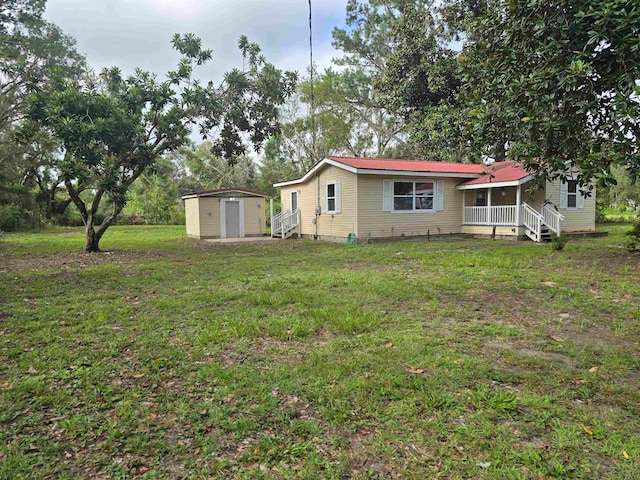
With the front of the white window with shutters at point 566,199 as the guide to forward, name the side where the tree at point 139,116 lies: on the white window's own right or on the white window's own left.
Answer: on the white window's own right

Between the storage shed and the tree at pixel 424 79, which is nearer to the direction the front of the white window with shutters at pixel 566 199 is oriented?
the storage shed

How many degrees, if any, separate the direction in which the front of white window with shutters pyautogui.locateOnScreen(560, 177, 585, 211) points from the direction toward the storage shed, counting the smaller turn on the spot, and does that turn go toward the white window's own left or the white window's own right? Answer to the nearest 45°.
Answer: approximately 90° to the white window's own right

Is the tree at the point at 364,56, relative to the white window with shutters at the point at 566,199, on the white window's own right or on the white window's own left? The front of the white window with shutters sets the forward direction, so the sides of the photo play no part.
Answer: on the white window's own right

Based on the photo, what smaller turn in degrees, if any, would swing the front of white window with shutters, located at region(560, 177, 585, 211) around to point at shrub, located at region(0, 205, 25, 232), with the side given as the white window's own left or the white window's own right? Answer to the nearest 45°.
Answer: approximately 90° to the white window's own right

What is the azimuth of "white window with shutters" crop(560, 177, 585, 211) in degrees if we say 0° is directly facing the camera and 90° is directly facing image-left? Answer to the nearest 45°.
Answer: approximately 0°
